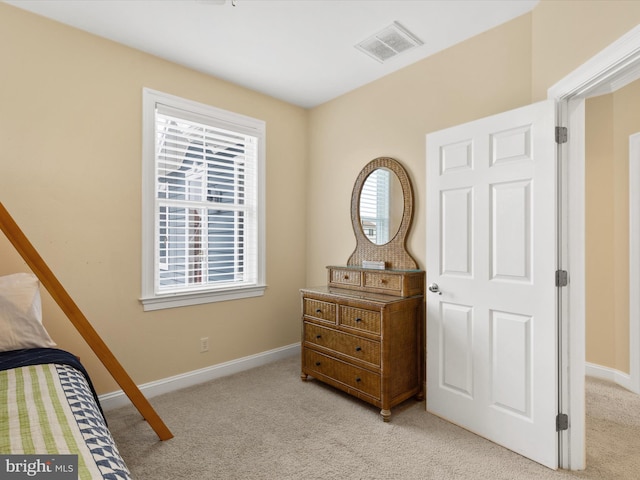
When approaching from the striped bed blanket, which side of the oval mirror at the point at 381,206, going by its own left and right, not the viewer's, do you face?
front

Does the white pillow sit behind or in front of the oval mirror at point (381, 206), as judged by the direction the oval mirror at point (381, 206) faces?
in front

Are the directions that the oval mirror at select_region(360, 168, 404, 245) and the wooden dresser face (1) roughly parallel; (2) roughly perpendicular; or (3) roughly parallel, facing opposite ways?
roughly parallel

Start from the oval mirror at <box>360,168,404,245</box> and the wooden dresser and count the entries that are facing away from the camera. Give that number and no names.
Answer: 0

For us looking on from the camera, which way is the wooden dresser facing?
facing the viewer and to the left of the viewer

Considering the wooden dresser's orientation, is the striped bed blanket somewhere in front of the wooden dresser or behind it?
in front

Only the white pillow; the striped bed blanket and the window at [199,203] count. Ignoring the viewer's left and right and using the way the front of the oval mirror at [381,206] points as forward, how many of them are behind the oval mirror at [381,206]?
0

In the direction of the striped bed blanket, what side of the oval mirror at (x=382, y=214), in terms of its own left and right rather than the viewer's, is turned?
front

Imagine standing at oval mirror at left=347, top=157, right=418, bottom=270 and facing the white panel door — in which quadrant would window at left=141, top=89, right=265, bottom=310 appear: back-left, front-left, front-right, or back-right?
back-right

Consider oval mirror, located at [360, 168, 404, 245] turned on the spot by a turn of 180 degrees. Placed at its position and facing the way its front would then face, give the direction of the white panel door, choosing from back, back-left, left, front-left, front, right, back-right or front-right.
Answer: right

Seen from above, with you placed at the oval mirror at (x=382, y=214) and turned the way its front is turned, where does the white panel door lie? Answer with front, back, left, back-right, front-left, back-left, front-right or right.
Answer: left

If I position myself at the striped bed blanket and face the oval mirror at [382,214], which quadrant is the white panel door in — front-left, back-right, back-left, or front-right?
front-right

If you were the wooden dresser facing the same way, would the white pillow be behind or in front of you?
in front

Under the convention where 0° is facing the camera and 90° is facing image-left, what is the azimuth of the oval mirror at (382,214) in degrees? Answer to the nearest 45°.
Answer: approximately 45°
